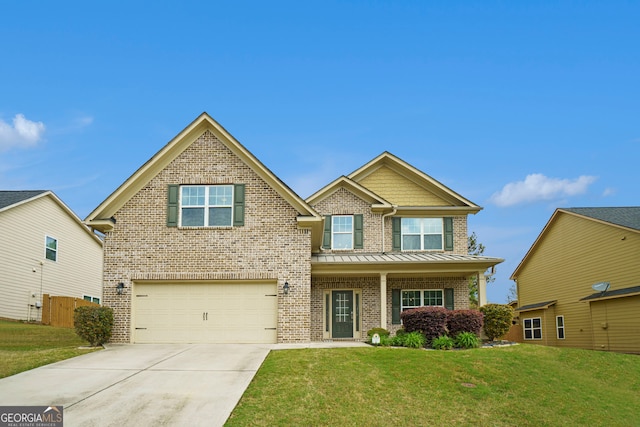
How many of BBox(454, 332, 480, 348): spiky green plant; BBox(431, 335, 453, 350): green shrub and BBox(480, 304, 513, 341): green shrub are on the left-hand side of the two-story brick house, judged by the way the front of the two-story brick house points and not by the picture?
3

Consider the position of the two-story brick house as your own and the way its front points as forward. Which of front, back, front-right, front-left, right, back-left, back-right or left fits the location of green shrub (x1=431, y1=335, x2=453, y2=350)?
left

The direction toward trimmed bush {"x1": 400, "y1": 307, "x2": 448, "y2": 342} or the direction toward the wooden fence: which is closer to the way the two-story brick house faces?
the trimmed bush

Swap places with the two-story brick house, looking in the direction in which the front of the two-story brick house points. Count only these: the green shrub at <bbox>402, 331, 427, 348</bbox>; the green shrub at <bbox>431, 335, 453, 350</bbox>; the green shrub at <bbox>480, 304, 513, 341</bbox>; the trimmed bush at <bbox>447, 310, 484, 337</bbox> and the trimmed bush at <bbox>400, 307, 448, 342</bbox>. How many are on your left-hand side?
5

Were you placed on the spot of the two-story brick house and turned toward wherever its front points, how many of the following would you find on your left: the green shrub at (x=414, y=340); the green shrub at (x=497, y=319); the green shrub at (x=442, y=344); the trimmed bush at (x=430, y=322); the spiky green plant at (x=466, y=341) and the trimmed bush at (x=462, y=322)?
6

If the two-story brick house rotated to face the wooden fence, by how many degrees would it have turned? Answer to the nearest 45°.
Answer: approximately 135° to its right

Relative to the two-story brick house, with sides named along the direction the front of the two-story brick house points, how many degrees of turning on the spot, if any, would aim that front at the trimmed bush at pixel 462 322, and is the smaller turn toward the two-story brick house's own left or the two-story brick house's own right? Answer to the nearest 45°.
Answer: approximately 90° to the two-story brick house's own left

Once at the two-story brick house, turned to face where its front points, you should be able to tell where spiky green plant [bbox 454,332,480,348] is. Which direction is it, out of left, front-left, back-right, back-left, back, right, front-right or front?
left

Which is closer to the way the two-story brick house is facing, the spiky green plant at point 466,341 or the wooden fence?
the spiky green plant

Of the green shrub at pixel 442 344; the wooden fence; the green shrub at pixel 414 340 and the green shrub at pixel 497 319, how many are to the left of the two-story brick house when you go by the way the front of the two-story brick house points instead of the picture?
3

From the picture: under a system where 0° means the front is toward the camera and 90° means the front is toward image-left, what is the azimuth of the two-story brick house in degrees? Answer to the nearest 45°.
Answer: approximately 0°

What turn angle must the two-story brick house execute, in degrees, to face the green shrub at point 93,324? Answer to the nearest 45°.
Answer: approximately 90° to its right

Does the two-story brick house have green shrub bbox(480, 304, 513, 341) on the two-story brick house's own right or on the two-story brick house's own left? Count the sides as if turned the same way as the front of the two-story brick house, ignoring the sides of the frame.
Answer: on the two-story brick house's own left

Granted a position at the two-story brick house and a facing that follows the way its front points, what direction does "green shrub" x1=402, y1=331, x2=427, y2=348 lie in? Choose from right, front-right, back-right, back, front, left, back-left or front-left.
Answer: left
